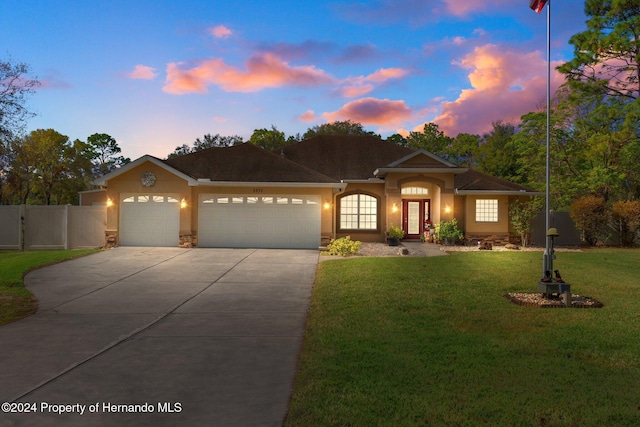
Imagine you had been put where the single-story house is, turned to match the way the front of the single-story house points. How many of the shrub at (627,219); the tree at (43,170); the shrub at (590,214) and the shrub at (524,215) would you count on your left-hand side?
3

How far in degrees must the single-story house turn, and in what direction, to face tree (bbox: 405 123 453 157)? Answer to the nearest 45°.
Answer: approximately 135° to its left

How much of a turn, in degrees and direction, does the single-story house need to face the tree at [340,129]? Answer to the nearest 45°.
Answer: approximately 180°

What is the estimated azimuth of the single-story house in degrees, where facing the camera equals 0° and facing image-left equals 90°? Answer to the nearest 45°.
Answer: approximately 0°

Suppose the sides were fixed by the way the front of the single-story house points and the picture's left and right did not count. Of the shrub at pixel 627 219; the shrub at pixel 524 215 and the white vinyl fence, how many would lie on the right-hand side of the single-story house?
1

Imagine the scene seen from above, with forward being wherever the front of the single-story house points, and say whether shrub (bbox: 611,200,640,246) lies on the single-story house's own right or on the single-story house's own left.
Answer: on the single-story house's own left

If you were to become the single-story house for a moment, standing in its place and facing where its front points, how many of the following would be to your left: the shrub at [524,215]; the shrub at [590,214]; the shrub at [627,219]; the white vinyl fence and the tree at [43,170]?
3

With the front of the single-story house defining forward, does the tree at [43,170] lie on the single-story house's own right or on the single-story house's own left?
on the single-story house's own right

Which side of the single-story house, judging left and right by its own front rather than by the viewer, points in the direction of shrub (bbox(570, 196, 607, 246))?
left

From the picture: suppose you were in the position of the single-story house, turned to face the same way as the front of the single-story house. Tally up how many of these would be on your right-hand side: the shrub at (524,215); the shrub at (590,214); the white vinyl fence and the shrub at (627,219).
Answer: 1

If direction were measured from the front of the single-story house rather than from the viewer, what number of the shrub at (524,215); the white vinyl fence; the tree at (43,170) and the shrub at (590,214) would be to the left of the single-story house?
2

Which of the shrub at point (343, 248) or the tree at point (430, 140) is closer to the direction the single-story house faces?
the shrub

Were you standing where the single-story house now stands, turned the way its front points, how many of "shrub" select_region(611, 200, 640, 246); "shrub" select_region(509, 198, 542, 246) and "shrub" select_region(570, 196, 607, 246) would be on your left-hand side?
3

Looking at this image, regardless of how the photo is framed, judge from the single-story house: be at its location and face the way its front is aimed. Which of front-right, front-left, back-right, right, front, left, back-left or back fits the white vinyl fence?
right

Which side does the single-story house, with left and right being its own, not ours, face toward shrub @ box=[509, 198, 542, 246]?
left

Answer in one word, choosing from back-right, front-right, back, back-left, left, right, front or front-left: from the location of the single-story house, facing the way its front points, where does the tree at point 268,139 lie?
back
